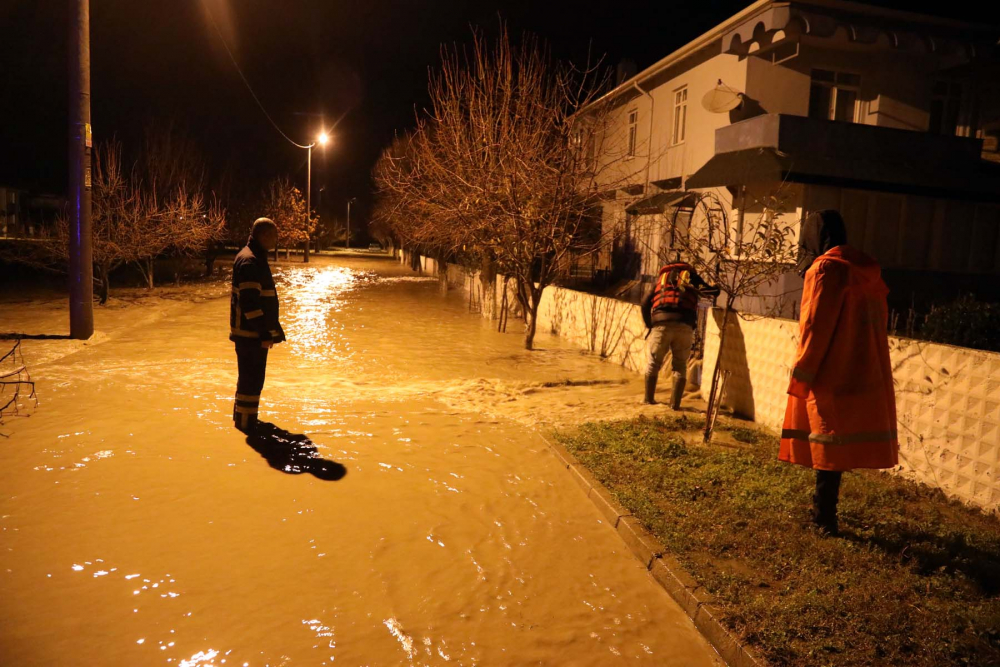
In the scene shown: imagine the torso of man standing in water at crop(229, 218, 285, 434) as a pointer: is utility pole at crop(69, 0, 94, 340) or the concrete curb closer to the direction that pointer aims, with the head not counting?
the concrete curb

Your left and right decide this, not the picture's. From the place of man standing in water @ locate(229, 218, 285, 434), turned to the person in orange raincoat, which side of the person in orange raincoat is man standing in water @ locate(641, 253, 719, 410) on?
left

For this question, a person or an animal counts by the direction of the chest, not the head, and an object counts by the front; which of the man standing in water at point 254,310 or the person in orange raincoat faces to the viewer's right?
the man standing in water

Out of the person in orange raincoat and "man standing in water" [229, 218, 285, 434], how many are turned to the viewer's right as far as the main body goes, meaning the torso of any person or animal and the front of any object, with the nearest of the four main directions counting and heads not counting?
1

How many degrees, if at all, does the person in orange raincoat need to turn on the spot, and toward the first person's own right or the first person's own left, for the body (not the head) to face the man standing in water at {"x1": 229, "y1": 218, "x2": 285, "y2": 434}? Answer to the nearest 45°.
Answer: approximately 45° to the first person's own left

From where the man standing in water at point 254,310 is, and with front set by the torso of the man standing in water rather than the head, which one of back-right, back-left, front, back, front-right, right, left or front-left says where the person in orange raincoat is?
front-right

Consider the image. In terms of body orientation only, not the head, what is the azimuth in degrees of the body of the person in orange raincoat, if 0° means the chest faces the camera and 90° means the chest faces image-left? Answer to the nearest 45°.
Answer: approximately 135°

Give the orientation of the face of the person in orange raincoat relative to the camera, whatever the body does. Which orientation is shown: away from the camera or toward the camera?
away from the camera

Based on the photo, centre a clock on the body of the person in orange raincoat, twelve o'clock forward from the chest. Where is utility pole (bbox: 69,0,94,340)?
The utility pole is roughly at 11 o'clock from the person in orange raincoat.

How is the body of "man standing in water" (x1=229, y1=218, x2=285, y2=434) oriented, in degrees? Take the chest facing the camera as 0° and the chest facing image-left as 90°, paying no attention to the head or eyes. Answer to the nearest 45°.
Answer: approximately 270°

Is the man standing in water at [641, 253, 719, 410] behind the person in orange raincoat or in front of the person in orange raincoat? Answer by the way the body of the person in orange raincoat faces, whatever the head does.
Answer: in front

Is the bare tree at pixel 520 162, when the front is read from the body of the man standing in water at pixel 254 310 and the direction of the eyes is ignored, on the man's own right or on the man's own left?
on the man's own left
